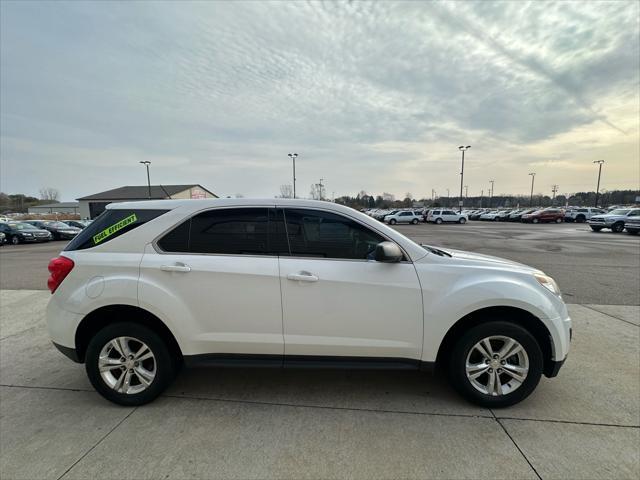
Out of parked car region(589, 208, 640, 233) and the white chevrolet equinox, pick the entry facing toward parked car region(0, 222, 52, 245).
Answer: parked car region(589, 208, 640, 233)

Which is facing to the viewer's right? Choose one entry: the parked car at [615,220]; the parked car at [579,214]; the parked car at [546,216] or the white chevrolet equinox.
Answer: the white chevrolet equinox

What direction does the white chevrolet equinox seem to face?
to the viewer's right

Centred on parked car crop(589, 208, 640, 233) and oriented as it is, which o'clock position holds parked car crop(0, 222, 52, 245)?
parked car crop(0, 222, 52, 245) is roughly at 12 o'clock from parked car crop(589, 208, 640, 233).

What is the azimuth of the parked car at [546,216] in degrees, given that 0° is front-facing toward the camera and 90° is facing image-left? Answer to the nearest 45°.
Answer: approximately 45°

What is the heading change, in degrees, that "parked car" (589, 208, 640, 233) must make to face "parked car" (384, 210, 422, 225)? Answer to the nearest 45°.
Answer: approximately 45° to its right

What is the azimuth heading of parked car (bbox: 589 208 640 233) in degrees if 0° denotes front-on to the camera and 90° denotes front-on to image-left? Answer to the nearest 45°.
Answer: approximately 45°
